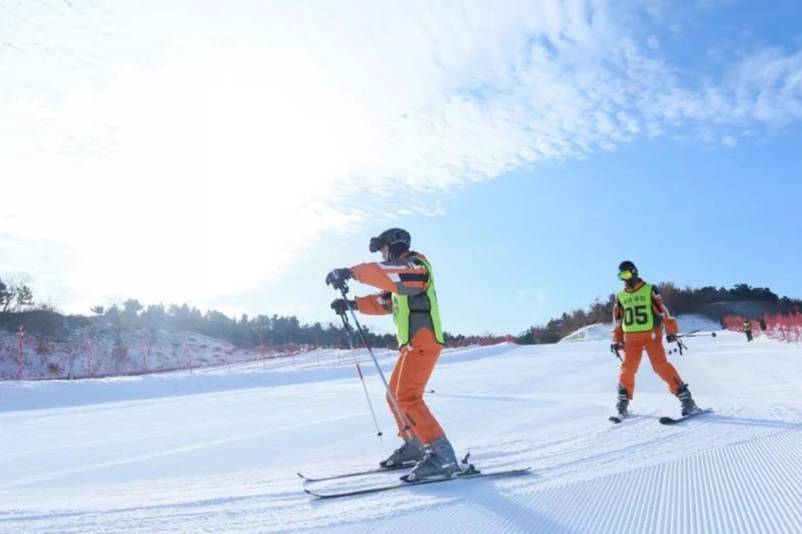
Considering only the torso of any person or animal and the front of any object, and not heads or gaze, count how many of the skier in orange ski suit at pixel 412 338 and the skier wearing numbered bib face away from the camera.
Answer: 0

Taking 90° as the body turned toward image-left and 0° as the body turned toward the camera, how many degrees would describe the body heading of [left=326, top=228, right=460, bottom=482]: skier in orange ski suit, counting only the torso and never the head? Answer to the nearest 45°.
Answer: approximately 90°

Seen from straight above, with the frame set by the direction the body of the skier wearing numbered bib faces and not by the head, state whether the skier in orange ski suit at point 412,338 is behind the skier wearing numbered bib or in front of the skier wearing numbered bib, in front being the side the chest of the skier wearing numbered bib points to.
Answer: in front

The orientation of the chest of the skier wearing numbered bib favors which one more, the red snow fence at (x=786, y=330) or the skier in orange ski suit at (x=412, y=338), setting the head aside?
the skier in orange ski suit

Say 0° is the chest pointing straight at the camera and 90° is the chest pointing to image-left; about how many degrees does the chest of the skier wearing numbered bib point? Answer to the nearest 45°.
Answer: approximately 45°
